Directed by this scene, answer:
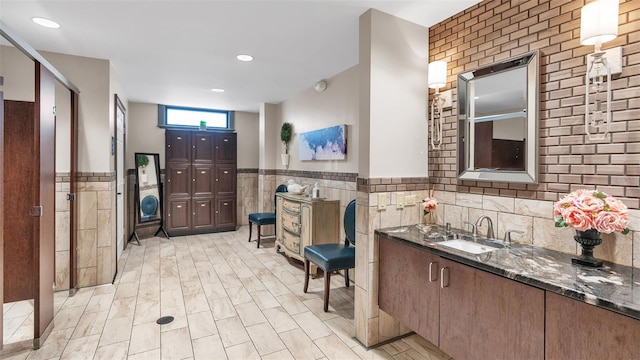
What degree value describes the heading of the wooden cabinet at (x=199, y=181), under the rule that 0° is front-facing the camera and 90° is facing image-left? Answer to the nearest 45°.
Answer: approximately 0°

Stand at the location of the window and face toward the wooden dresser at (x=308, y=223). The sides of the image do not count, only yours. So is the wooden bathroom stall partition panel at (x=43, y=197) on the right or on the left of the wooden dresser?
right

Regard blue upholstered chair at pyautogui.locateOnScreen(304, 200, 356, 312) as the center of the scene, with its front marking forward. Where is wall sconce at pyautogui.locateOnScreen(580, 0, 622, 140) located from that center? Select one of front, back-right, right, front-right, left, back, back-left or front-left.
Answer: left

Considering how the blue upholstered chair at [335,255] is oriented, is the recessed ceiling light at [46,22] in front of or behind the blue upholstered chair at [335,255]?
in front

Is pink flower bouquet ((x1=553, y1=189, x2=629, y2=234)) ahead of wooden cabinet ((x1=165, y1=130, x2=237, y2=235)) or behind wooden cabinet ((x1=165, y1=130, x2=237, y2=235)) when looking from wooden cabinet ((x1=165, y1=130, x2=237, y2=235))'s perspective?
ahead

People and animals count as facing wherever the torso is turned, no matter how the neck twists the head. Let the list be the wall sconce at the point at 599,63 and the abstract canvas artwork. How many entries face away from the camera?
0

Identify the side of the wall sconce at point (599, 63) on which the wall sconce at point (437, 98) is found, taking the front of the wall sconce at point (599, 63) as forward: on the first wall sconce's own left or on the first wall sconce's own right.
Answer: on the first wall sconce's own right

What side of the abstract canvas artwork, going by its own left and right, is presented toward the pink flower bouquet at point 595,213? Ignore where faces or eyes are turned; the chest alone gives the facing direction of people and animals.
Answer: left

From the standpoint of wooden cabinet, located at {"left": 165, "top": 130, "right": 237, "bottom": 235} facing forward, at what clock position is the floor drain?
The floor drain is roughly at 12 o'clock from the wooden cabinet.

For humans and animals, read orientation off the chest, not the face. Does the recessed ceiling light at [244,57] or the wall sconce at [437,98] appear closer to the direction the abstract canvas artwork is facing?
the recessed ceiling light

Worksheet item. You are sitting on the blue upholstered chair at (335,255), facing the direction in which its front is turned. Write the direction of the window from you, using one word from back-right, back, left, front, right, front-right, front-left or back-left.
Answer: right

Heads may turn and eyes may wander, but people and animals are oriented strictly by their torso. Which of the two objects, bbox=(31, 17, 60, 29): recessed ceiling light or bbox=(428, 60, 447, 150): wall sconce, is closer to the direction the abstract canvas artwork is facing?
the recessed ceiling light
